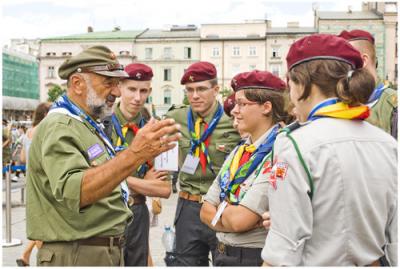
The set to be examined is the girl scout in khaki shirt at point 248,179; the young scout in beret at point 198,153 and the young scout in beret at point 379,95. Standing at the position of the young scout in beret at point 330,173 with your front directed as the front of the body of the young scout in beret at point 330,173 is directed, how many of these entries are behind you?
0

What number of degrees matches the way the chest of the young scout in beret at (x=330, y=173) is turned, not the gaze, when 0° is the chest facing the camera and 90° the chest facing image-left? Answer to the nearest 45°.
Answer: approximately 135°

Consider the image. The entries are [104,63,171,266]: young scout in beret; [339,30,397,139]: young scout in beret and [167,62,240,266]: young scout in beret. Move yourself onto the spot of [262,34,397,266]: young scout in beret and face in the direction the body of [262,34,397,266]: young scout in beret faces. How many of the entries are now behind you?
0

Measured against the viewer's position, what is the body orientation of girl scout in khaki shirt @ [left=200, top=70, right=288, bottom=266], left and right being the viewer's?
facing the viewer and to the left of the viewer

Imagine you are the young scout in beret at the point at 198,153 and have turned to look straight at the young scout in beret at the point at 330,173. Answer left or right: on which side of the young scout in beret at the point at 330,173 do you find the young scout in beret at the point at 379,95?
left

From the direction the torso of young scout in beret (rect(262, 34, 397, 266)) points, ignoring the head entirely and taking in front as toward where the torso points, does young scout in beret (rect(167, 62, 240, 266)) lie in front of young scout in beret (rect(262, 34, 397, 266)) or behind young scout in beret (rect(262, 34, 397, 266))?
in front

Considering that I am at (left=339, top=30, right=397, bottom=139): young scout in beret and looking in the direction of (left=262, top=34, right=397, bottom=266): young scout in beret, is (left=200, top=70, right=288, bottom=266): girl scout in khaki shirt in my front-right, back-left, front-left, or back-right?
front-right

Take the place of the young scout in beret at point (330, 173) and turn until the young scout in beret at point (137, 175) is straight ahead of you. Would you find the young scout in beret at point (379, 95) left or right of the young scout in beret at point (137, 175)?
right

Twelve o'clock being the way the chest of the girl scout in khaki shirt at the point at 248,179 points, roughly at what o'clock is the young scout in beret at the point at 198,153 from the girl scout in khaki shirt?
The young scout in beret is roughly at 4 o'clock from the girl scout in khaki shirt.

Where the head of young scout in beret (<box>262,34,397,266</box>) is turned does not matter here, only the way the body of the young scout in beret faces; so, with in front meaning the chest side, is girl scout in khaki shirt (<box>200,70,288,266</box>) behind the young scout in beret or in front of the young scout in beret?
in front

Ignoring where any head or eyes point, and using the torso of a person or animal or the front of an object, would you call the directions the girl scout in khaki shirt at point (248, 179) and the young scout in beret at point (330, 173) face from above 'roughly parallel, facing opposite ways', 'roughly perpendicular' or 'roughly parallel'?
roughly perpendicular

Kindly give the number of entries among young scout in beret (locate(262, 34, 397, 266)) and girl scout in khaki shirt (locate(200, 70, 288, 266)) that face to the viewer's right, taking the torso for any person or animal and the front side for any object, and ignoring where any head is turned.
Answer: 0

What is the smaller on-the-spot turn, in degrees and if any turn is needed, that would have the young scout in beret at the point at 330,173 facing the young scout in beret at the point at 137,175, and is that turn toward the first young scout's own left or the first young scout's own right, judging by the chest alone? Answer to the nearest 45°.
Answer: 0° — they already face them

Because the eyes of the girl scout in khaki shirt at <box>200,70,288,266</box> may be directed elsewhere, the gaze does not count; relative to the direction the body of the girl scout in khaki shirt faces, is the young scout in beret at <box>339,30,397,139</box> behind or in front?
behind

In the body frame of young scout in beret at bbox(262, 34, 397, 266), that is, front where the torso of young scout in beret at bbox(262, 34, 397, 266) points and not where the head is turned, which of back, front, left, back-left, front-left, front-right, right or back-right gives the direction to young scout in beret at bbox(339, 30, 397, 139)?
front-right

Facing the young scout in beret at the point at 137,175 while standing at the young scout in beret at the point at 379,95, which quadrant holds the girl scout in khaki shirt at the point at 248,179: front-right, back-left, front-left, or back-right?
front-left
